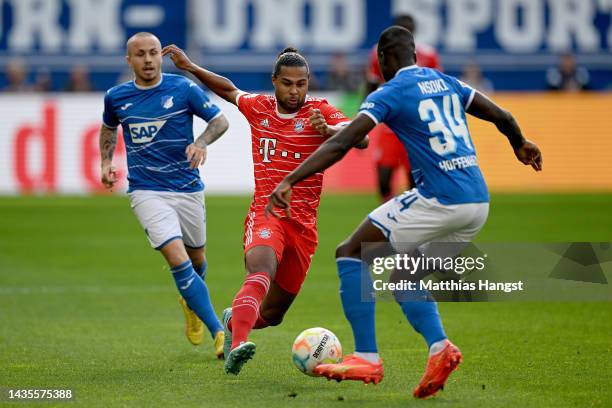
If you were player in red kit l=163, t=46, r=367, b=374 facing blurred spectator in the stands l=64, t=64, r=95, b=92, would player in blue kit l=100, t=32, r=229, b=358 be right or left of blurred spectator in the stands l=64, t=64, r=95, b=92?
left

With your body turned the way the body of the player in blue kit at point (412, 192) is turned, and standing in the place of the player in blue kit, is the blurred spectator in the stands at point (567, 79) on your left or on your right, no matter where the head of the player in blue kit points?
on your right

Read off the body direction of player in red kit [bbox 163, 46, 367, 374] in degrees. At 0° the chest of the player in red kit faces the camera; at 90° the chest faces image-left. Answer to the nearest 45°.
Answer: approximately 0°

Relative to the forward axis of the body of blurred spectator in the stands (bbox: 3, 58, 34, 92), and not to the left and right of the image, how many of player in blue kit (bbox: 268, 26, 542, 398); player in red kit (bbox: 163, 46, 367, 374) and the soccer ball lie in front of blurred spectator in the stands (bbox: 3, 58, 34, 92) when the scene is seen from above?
3

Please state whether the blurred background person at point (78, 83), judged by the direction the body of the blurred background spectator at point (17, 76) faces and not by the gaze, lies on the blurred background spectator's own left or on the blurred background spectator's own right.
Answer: on the blurred background spectator's own left

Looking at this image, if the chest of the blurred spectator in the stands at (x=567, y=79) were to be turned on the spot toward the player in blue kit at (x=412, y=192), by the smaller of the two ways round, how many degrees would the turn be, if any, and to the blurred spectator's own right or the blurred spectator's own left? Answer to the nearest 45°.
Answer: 0° — they already face them

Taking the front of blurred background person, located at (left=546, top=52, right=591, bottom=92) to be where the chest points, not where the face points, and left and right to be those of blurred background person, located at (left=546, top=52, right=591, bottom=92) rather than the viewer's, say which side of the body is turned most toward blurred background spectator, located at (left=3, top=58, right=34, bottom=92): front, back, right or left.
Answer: right

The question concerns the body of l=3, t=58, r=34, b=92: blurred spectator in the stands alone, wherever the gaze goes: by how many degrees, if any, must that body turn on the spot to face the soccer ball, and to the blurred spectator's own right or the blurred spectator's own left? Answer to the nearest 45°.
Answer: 0° — they already face it

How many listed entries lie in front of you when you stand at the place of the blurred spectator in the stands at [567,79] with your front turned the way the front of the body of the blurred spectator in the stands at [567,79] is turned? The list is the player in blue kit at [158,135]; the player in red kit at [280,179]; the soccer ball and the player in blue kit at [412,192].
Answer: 4

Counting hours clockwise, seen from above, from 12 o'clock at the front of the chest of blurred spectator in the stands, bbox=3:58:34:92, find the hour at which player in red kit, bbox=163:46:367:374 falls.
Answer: The player in red kit is roughly at 12 o'clock from the blurred spectator in the stands.

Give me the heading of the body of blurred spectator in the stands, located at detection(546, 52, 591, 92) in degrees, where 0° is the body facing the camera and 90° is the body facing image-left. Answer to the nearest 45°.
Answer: approximately 0°

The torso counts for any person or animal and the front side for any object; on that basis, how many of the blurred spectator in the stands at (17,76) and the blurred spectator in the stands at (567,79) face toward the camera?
2
